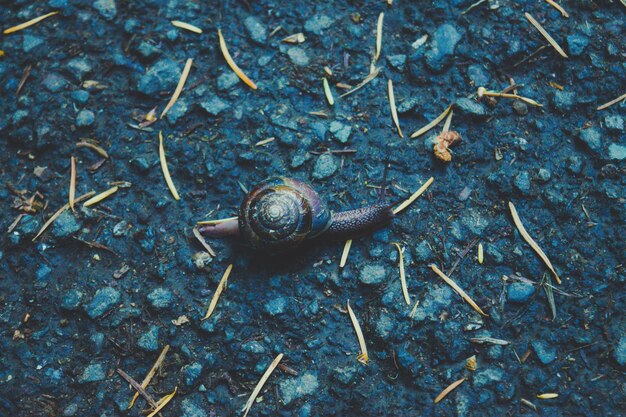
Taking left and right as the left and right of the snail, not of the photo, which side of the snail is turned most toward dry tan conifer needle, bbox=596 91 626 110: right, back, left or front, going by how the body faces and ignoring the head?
front

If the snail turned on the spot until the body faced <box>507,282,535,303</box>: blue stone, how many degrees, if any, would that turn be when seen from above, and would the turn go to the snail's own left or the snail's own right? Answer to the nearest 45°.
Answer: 0° — it already faces it

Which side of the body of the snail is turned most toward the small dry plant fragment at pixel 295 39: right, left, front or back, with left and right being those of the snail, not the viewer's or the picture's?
left

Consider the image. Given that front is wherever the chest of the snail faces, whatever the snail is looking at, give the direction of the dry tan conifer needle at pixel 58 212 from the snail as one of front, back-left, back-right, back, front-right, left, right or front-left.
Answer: back

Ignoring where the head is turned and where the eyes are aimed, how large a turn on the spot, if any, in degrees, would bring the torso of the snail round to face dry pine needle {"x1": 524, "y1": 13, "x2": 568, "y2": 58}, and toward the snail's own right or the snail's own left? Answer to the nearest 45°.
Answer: approximately 45° to the snail's own left

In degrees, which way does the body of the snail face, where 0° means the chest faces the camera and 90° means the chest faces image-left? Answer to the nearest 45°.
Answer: approximately 270°

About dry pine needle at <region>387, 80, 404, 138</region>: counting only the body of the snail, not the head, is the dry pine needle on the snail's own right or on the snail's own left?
on the snail's own left

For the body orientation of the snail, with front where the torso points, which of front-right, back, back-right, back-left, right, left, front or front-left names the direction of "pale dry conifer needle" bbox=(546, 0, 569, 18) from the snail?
front-left

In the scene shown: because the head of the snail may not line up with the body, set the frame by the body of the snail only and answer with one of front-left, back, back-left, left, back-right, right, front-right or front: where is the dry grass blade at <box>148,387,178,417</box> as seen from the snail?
back-right

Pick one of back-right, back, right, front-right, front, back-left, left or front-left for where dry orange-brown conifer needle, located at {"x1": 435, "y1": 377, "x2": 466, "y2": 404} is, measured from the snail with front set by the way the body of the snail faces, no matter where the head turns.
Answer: front-right

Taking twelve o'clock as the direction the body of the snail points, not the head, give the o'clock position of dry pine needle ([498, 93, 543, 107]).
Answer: The dry pine needle is roughly at 11 o'clock from the snail.

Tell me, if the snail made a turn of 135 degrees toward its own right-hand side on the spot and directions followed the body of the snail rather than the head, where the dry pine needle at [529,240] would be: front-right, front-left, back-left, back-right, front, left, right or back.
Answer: back-left
